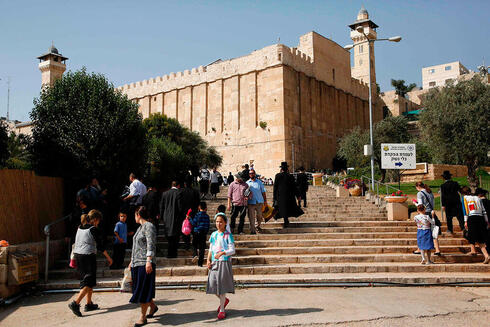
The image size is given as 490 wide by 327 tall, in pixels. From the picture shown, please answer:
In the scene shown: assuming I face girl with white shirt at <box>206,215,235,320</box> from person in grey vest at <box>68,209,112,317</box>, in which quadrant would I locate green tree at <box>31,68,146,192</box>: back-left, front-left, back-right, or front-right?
back-left

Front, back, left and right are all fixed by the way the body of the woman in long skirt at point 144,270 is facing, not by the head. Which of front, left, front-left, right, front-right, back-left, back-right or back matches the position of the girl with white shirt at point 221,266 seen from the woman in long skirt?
back-left

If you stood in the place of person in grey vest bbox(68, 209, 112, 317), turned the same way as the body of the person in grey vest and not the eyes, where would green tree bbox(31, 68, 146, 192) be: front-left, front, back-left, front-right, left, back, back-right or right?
front-left

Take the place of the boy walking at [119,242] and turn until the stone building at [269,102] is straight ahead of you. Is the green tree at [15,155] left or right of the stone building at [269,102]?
left

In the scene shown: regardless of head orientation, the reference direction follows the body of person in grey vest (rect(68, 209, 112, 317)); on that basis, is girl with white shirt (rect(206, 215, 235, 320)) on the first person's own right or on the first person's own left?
on the first person's own right

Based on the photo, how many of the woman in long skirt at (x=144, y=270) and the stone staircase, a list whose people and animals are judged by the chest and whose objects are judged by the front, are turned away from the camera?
0

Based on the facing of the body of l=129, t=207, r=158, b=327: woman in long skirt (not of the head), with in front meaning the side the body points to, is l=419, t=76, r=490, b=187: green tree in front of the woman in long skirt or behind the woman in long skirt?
behind

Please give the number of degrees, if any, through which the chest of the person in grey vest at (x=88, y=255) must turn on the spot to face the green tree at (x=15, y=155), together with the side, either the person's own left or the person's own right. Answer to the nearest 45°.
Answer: approximately 45° to the person's own left
